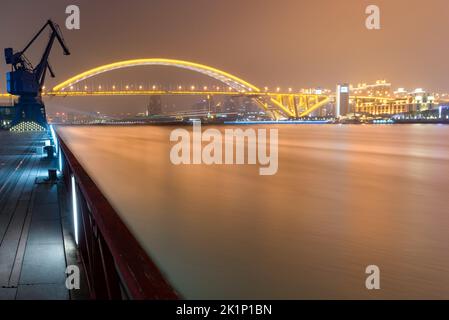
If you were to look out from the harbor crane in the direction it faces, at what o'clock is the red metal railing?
The red metal railing is roughly at 3 o'clock from the harbor crane.

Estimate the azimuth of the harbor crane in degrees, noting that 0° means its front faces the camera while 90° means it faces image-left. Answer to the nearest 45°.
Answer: approximately 270°
